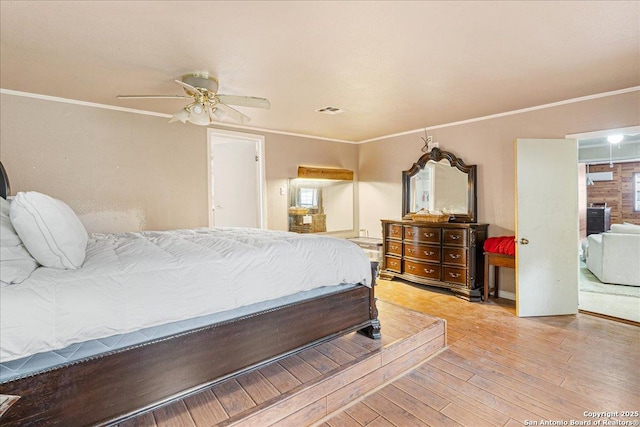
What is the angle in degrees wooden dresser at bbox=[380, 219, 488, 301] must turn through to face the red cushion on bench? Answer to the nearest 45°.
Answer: approximately 135° to its left

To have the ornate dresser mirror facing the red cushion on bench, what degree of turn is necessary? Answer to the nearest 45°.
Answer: approximately 90° to its left

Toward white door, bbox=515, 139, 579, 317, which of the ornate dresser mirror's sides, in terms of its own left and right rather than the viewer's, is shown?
left

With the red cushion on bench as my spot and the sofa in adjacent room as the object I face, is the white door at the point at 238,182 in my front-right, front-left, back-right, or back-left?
back-left

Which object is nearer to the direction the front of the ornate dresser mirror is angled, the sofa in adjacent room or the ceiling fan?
the ceiling fan

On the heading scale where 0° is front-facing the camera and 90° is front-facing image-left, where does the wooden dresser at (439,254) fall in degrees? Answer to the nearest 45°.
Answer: approximately 45°

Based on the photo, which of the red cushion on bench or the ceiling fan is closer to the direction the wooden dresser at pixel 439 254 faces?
the ceiling fan

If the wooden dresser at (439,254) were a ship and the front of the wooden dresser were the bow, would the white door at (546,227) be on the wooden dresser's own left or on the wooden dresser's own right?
on the wooden dresser's own left
